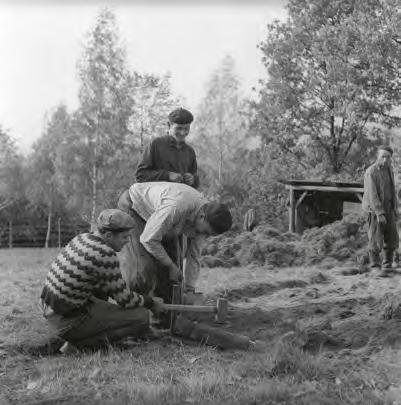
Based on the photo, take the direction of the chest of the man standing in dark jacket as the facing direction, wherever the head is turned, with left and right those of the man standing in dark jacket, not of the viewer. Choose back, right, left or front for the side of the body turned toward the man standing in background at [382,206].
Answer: left

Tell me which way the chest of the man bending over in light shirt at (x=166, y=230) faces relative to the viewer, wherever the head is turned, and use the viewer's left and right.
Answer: facing to the right of the viewer

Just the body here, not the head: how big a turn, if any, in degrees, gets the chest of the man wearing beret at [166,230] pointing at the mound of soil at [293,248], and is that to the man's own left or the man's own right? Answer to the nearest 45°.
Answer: approximately 90° to the man's own left

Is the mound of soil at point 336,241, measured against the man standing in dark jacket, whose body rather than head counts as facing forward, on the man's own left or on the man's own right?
on the man's own left

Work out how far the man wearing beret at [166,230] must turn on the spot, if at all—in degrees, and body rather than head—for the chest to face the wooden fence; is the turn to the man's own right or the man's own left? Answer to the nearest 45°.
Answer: approximately 90° to the man's own left

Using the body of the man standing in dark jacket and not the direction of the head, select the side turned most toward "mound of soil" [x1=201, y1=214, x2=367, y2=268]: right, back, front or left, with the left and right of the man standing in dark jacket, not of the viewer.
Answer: left
